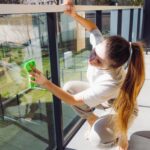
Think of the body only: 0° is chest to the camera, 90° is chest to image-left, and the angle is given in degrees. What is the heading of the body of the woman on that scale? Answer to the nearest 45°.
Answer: approximately 90°

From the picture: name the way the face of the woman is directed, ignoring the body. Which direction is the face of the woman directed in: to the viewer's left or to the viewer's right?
to the viewer's left

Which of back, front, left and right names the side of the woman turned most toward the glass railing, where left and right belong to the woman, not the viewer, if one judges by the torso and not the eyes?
front
